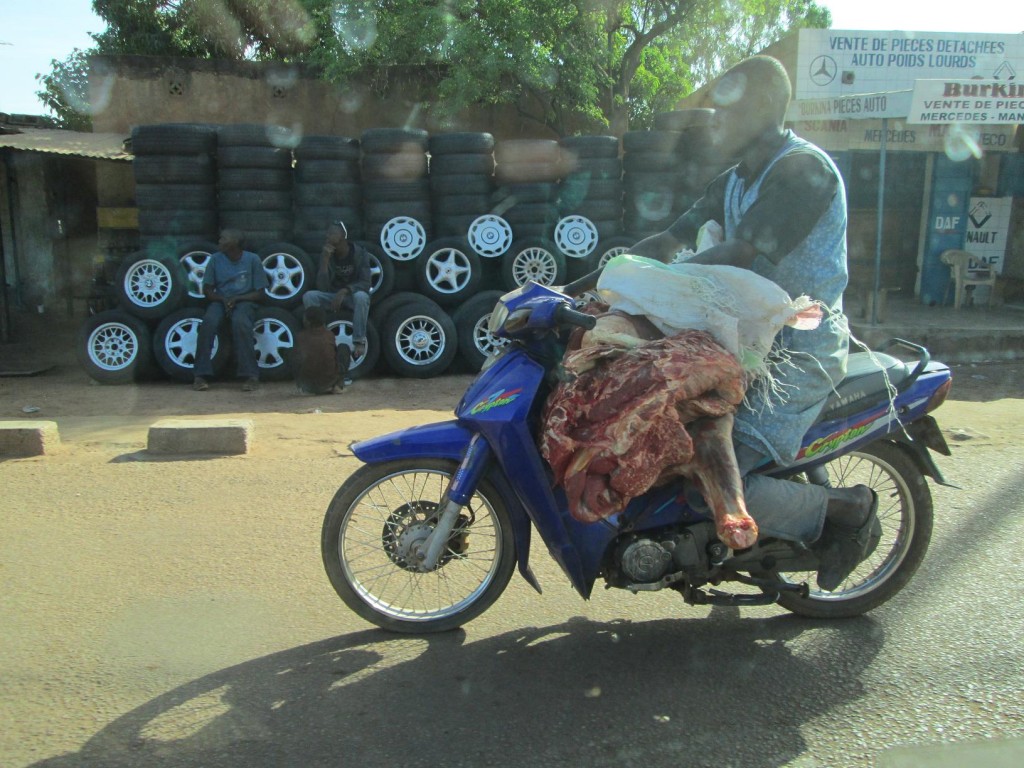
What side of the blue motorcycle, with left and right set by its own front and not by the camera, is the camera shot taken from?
left

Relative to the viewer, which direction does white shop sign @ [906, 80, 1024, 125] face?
toward the camera

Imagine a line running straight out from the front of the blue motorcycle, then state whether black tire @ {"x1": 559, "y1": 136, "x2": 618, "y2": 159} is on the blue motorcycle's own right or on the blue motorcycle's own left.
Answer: on the blue motorcycle's own right

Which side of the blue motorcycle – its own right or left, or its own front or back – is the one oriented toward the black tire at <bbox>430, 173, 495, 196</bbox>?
right

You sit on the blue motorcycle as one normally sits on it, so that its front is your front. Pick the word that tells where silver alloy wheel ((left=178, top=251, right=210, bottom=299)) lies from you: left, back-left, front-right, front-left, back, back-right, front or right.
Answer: front-right

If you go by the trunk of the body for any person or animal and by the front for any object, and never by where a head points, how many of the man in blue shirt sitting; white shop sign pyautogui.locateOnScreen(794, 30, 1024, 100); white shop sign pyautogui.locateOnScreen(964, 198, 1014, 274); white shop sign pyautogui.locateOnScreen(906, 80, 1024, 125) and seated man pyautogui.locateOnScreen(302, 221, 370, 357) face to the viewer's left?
0

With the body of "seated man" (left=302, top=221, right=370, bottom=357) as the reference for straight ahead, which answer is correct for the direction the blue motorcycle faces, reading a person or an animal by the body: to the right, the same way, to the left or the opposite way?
to the right

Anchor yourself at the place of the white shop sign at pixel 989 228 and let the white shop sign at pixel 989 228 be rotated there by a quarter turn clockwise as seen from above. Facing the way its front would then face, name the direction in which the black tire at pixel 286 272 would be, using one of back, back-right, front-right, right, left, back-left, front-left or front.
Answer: front-left

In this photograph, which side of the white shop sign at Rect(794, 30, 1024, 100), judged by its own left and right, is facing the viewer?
front

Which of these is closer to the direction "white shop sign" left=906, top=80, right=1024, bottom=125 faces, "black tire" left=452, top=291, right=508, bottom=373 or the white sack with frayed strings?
the white sack with frayed strings

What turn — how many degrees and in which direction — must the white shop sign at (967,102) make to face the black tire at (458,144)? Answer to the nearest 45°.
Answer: approximately 45° to its right

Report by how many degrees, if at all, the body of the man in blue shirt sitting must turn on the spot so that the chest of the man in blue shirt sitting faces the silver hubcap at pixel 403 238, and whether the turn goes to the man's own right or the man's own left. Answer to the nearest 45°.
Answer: approximately 90° to the man's own left

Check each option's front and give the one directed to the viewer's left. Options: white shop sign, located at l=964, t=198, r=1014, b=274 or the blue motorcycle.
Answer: the blue motorcycle

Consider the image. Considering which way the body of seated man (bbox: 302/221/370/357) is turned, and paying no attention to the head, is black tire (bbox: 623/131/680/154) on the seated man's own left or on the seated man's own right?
on the seated man's own left

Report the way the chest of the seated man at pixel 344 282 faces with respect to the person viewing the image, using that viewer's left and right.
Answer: facing the viewer

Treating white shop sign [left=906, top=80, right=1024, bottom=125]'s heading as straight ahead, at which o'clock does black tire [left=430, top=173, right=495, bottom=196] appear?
The black tire is roughly at 2 o'clock from the white shop sign.

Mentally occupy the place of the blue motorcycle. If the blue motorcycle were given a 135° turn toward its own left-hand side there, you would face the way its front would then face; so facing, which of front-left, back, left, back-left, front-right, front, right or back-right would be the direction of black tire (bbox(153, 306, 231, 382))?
back

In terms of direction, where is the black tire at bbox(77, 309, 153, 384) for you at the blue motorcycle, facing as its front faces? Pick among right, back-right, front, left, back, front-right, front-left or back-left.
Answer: front-right

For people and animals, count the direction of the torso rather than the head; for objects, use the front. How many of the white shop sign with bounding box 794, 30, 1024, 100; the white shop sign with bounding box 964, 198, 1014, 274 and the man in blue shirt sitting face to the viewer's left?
0
